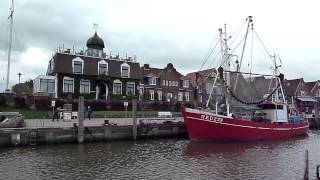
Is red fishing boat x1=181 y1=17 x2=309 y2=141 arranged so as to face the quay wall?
yes

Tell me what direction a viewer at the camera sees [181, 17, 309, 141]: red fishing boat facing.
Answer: facing the viewer and to the left of the viewer
